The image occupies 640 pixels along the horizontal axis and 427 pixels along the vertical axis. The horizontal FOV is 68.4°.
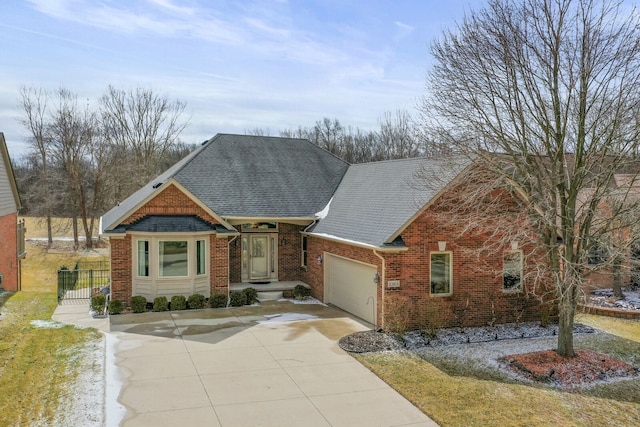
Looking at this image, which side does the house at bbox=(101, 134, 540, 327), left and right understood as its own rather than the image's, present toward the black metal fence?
right

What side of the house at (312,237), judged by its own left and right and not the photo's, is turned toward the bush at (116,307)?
right

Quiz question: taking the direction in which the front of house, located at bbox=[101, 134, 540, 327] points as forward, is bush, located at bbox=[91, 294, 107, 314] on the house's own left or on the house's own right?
on the house's own right

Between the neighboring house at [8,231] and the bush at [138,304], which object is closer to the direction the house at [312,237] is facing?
the bush

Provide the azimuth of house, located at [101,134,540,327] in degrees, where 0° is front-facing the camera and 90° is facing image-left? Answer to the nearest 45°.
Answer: approximately 0°

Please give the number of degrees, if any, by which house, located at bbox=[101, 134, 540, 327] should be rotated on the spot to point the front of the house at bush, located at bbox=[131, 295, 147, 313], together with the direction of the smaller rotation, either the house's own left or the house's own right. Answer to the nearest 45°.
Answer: approximately 90° to the house's own right

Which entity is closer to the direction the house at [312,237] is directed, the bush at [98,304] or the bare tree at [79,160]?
the bush
